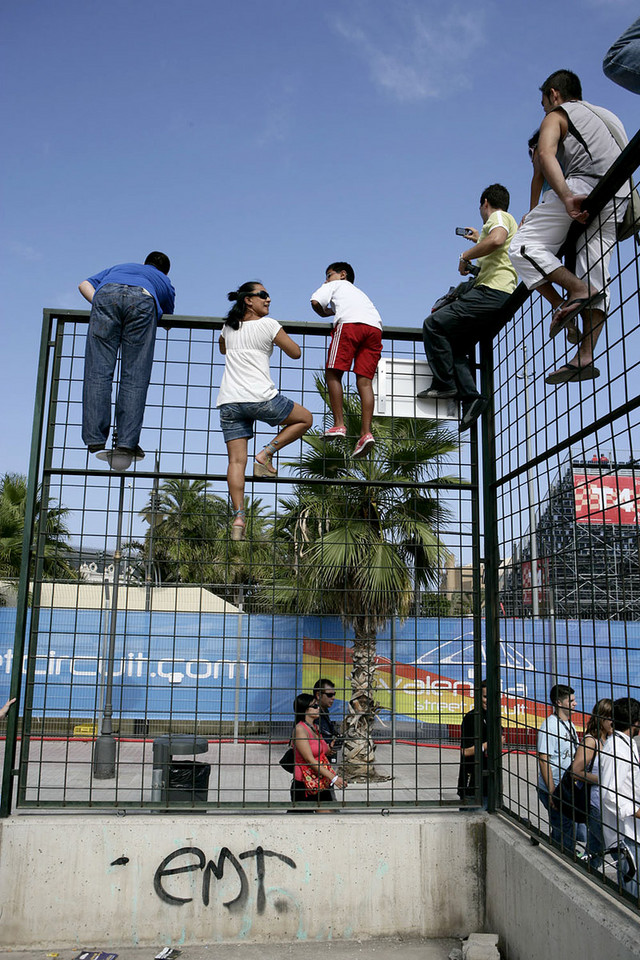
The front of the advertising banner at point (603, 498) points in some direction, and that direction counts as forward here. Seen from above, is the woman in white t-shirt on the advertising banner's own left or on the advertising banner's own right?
on the advertising banner's own right

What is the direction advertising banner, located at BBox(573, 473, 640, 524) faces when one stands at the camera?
facing the viewer

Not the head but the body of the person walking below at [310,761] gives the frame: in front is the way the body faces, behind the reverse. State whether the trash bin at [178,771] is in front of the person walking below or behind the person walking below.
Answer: behind

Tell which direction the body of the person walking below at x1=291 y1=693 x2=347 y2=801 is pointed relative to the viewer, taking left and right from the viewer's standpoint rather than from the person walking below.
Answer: facing to the right of the viewer

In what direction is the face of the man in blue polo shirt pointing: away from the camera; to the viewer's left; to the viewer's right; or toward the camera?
away from the camera

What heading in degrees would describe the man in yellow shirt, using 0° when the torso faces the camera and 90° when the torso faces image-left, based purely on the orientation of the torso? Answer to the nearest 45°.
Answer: approximately 90°
